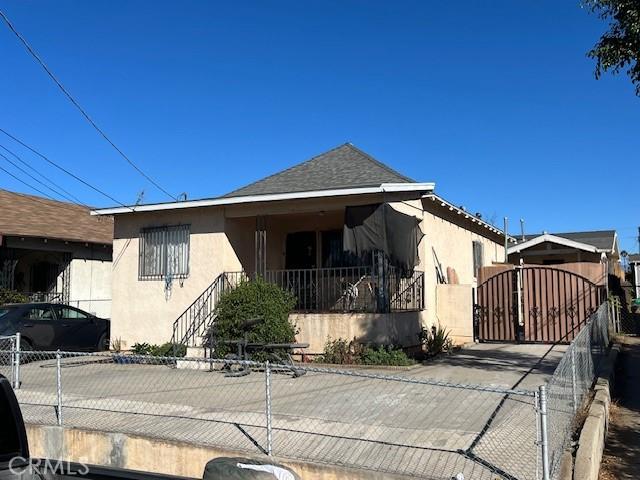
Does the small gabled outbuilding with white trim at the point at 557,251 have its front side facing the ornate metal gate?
yes

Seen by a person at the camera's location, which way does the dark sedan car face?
facing away from the viewer and to the right of the viewer

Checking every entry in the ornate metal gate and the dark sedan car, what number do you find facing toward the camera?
1

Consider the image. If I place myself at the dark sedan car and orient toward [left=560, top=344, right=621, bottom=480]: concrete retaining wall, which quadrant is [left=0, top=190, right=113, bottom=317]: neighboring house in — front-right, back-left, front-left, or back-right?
back-left

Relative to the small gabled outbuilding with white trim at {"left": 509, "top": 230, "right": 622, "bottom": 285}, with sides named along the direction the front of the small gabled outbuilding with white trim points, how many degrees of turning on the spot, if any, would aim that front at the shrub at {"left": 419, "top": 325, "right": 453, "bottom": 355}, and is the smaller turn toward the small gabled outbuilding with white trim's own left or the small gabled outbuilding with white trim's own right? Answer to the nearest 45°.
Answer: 0° — it already faces it

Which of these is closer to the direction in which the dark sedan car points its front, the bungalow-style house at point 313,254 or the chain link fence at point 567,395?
the bungalow-style house

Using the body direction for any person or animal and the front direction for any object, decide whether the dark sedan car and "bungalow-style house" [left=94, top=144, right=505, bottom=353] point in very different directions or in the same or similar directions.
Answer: very different directions

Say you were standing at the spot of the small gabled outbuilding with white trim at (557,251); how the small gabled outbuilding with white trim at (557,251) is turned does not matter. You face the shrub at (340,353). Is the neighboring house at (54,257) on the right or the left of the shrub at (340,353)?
right

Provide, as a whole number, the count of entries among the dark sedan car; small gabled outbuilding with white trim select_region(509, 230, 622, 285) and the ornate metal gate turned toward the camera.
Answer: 2

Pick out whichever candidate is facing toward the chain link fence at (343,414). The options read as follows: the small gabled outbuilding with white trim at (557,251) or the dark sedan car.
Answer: the small gabled outbuilding with white trim
